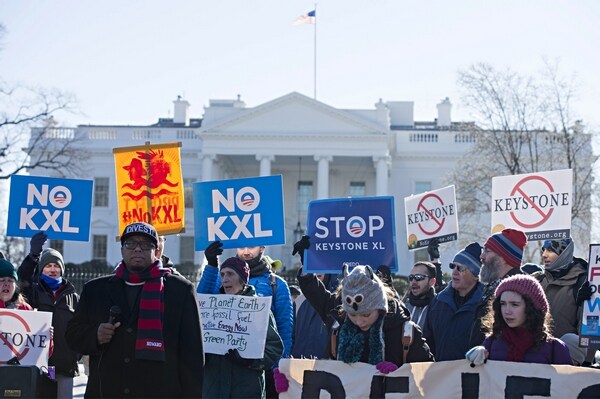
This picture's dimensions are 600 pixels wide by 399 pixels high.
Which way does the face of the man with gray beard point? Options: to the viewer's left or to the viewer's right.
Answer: to the viewer's left

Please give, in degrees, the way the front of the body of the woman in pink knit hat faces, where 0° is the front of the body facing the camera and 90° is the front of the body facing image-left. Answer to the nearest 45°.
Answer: approximately 45°
